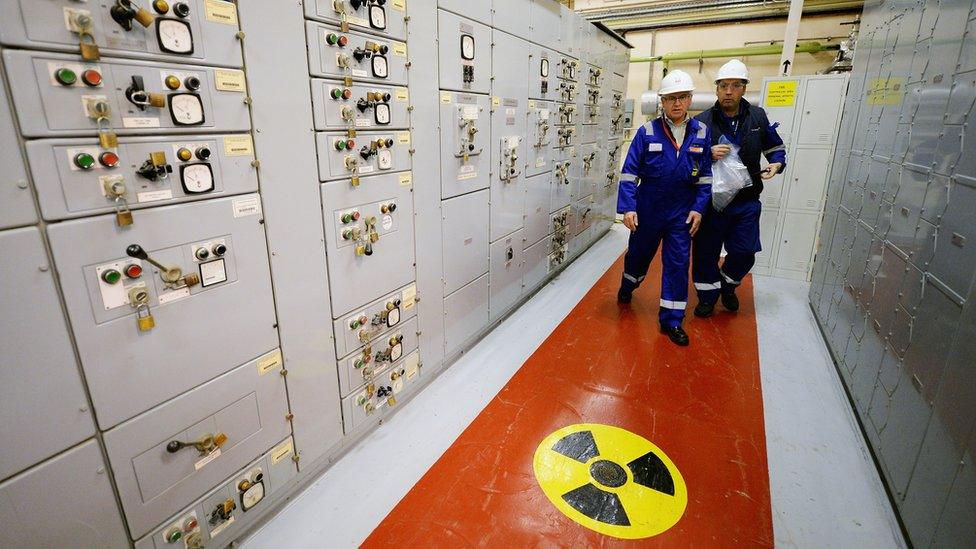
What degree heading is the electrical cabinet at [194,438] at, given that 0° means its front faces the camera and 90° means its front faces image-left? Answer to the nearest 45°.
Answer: approximately 315°

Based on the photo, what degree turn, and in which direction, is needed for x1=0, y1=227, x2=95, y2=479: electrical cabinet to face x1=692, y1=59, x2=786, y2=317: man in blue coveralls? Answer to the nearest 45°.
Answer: approximately 45° to its left

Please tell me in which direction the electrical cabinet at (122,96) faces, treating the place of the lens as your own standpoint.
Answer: facing the viewer and to the right of the viewer

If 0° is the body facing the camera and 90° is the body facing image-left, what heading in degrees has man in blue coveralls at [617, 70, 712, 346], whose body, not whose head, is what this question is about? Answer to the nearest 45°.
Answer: approximately 0°

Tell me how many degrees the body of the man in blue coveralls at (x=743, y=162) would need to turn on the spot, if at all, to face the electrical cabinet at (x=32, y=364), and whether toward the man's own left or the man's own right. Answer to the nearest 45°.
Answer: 0° — they already face it

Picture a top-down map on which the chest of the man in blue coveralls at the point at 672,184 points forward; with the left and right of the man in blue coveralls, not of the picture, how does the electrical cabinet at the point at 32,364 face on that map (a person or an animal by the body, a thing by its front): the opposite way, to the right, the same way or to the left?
to the left

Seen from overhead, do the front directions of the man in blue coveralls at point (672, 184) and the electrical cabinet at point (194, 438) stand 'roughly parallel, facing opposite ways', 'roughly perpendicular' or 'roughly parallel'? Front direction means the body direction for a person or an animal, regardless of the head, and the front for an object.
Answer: roughly perpendicular

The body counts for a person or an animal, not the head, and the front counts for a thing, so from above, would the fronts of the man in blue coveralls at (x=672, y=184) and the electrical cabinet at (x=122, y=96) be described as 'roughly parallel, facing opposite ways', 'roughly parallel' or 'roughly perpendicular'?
roughly perpendicular

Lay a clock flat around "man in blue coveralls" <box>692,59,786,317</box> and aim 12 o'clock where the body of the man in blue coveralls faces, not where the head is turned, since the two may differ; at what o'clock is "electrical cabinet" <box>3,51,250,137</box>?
The electrical cabinet is roughly at 1 o'clock from the man in blue coveralls.

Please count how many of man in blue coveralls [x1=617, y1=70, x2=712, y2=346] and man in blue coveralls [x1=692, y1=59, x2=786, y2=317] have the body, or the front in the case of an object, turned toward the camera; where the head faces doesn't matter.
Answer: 2
